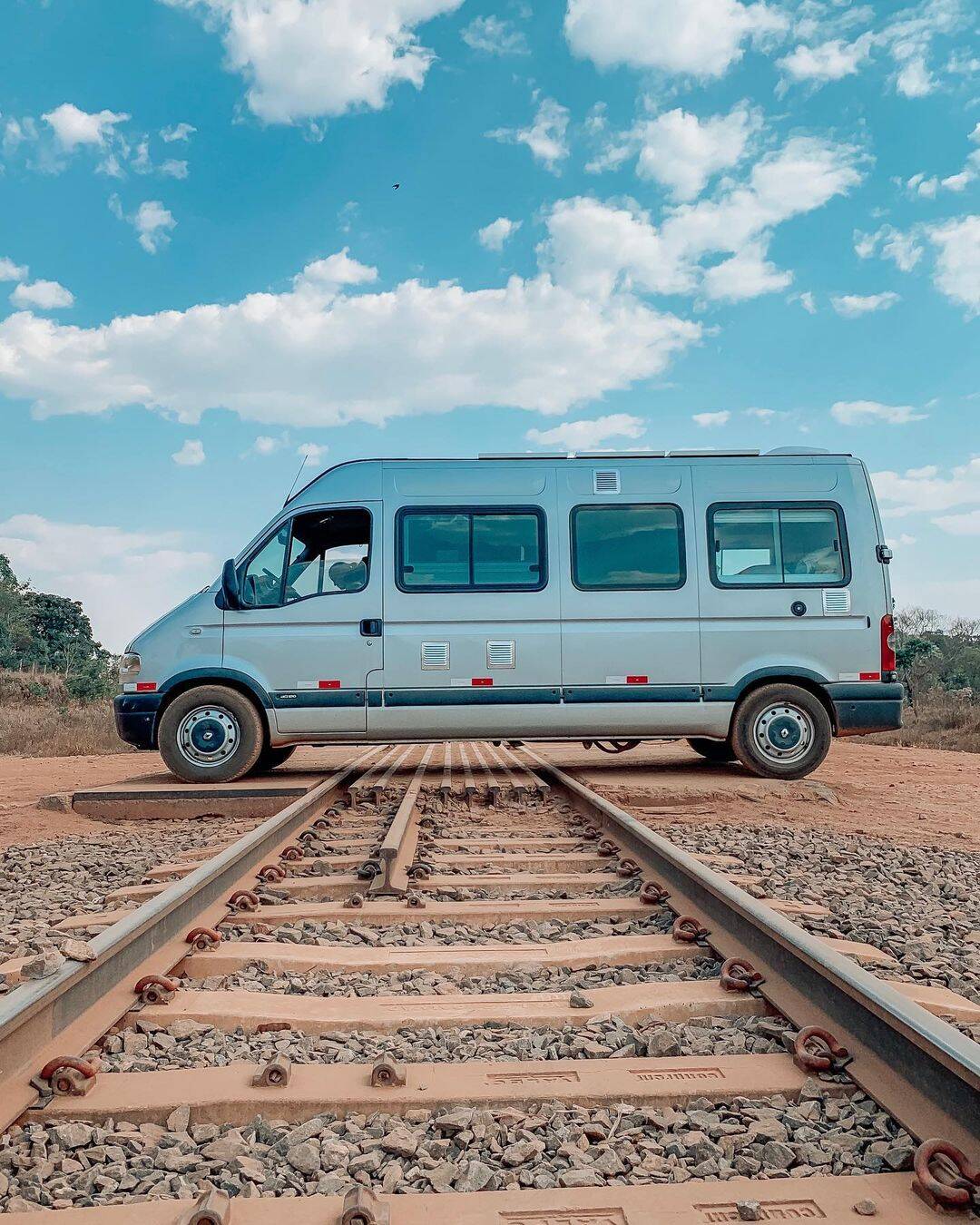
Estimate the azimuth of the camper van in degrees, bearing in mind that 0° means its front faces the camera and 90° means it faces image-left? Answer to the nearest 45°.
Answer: approximately 90°

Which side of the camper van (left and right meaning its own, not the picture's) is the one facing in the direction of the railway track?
left
